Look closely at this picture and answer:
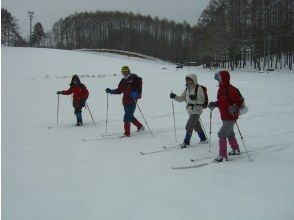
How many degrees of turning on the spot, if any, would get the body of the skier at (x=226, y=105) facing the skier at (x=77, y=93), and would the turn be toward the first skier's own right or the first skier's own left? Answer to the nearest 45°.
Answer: approximately 45° to the first skier's own right

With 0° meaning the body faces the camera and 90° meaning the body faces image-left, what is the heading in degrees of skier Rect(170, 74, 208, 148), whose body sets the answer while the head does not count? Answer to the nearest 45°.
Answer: approximately 45°

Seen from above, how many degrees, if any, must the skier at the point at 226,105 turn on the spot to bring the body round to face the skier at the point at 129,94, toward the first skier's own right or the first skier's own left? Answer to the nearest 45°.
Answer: approximately 45° to the first skier's own right

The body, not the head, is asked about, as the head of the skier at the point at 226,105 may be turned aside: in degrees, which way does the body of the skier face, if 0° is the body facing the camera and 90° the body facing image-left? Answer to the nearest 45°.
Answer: approximately 90°

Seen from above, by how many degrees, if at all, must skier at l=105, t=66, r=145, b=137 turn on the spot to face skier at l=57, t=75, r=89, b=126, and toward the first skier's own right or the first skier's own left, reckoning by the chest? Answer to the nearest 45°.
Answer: approximately 90° to the first skier's own right

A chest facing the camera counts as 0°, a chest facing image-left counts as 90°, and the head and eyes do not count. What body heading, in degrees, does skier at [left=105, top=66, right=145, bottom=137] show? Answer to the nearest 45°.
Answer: approximately 45°
